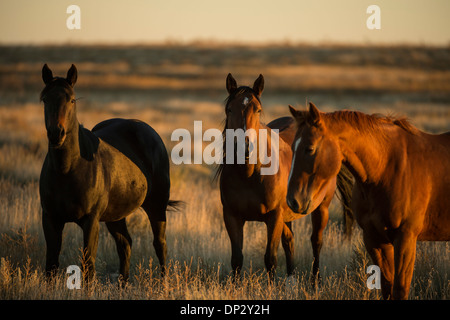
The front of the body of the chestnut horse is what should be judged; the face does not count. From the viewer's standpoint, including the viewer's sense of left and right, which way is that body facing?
facing the viewer and to the left of the viewer

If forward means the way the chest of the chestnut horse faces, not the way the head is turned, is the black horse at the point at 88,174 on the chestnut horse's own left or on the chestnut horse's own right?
on the chestnut horse's own right

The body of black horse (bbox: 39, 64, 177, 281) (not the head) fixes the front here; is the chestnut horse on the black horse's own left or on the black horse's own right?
on the black horse's own left

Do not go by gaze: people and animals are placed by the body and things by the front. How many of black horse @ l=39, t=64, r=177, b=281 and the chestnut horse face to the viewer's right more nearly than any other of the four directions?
0
